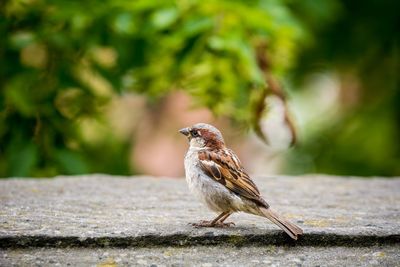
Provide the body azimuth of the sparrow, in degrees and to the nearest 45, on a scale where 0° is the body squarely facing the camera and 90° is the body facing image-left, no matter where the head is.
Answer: approximately 90°
